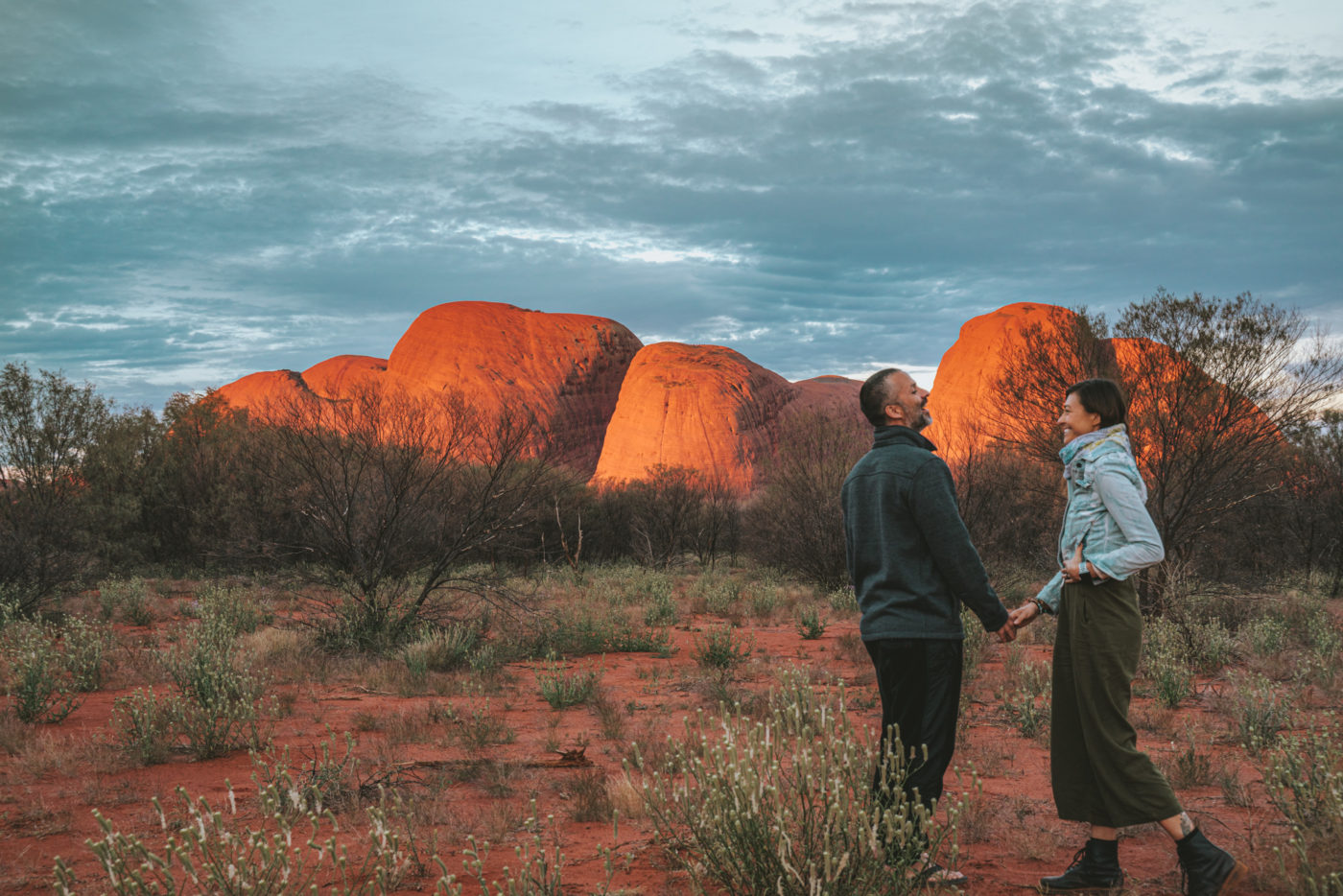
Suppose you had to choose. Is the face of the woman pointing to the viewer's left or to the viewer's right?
to the viewer's left

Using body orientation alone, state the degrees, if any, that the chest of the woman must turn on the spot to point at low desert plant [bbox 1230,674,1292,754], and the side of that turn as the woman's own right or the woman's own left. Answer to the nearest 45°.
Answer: approximately 90° to the woman's own right

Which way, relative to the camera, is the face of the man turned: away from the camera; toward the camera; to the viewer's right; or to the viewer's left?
to the viewer's right

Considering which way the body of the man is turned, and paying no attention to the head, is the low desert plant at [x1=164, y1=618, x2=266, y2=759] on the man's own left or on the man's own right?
on the man's own left

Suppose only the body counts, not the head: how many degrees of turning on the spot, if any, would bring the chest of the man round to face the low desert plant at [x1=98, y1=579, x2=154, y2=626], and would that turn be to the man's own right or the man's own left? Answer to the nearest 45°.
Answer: approximately 90° to the man's own left

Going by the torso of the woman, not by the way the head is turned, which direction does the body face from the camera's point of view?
to the viewer's left

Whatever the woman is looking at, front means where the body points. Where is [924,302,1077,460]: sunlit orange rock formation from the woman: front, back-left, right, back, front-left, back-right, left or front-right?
right

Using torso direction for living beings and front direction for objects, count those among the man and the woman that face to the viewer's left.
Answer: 1

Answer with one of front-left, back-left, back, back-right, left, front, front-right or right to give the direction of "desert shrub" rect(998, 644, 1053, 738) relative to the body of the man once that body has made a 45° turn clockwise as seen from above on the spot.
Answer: left

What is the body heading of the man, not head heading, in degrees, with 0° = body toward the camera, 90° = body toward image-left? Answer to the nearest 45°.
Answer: approximately 225°

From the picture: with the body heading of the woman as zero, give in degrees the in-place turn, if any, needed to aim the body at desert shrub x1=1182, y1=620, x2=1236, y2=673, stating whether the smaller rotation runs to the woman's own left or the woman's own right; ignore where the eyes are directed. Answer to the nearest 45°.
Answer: approximately 90° to the woman's own right

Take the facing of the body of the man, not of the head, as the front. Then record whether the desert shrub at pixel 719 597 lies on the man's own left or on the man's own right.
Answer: on the man's own left

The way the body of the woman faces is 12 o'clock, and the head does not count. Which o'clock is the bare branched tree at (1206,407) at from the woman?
The bare branched tree is roughly at 3 o'clock from the woman.
